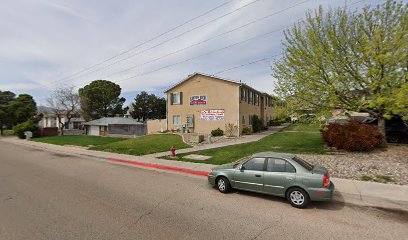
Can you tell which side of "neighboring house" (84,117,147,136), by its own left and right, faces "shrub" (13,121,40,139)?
right

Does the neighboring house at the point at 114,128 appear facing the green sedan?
no

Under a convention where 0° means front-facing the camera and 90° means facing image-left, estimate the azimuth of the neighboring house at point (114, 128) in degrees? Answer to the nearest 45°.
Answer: approximately 0°

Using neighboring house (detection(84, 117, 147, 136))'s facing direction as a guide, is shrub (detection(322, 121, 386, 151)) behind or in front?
in front

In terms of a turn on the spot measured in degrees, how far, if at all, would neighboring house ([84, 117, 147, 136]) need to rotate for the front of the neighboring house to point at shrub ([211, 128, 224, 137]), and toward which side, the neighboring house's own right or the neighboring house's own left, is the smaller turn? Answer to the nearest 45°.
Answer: approximately 45° to the neighboring house's own left
